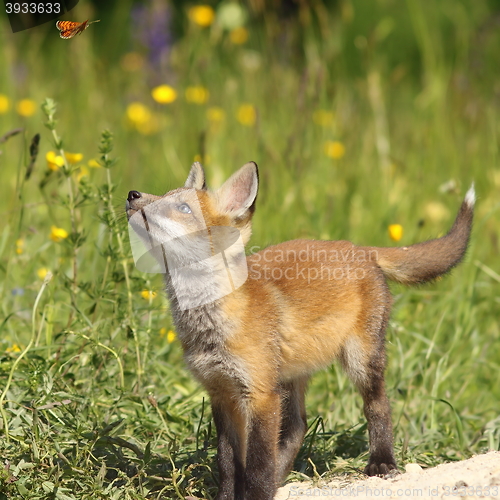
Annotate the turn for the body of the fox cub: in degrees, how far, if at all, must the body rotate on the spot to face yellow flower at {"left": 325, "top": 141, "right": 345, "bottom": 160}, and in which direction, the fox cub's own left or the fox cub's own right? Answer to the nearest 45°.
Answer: approximately 135° to the fox cub's own right

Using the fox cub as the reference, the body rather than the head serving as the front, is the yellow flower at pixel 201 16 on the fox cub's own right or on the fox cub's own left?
on the fox cub's own right

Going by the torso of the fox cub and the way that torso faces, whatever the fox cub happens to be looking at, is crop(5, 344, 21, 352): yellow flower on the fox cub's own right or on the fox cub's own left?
on the fox cub's own right

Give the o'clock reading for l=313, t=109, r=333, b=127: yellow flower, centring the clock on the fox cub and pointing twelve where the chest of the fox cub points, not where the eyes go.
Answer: The yellow flower is roughly at 5 o'clock from the fox cub.

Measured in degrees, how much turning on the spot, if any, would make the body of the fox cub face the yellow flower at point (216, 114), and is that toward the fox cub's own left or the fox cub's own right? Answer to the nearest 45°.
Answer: approximately 135° to the fox cub's own right

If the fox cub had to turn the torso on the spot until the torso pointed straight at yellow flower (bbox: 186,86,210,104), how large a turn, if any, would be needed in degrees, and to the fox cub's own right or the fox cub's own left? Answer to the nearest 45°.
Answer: approximately 135° to the fox cub's own right

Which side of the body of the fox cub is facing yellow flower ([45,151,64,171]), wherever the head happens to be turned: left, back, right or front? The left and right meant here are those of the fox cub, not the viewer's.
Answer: right

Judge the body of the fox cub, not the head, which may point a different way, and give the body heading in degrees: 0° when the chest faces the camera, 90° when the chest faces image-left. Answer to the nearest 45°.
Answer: approximately 45°

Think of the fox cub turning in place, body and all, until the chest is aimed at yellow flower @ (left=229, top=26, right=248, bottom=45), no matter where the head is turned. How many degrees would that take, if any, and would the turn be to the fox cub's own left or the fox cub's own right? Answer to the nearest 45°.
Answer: approximately 135° to the fox cub's own right
